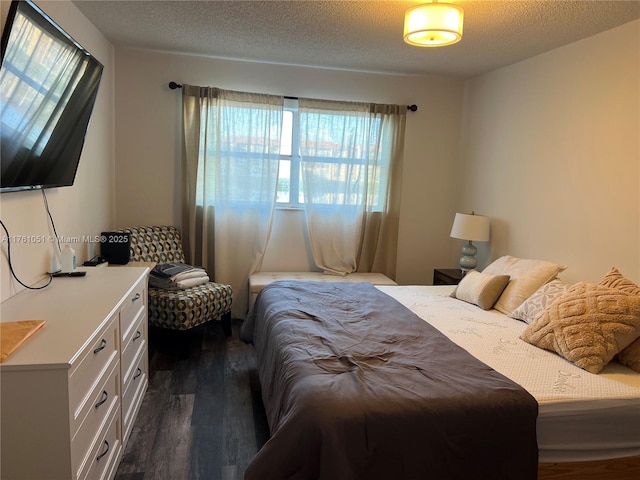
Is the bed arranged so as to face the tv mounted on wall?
yes

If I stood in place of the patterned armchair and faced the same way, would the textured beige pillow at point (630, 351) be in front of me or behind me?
in front

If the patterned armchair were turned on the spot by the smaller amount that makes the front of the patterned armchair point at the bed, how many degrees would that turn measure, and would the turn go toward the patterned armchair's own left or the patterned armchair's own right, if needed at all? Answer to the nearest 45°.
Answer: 0° — it already faces it

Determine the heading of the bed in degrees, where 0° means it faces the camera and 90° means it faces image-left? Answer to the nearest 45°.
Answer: approximately 90°

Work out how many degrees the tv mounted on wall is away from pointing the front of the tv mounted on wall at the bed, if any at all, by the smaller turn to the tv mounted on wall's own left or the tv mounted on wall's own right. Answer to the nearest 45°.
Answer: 0° — it already faces it

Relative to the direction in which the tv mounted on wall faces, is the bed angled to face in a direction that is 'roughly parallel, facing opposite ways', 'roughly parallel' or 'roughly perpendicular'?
roughly parallel, facing opposite ways

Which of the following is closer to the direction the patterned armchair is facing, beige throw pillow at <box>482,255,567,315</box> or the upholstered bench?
the beige throw pillow

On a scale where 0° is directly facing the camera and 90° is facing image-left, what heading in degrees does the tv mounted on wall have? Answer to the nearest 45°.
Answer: approximately 315°

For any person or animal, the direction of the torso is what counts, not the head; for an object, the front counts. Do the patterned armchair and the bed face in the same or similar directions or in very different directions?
very different directions

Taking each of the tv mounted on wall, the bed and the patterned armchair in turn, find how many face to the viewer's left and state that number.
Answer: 1

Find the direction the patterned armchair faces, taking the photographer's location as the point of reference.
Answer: facing the viewer and to the right of the viewer
